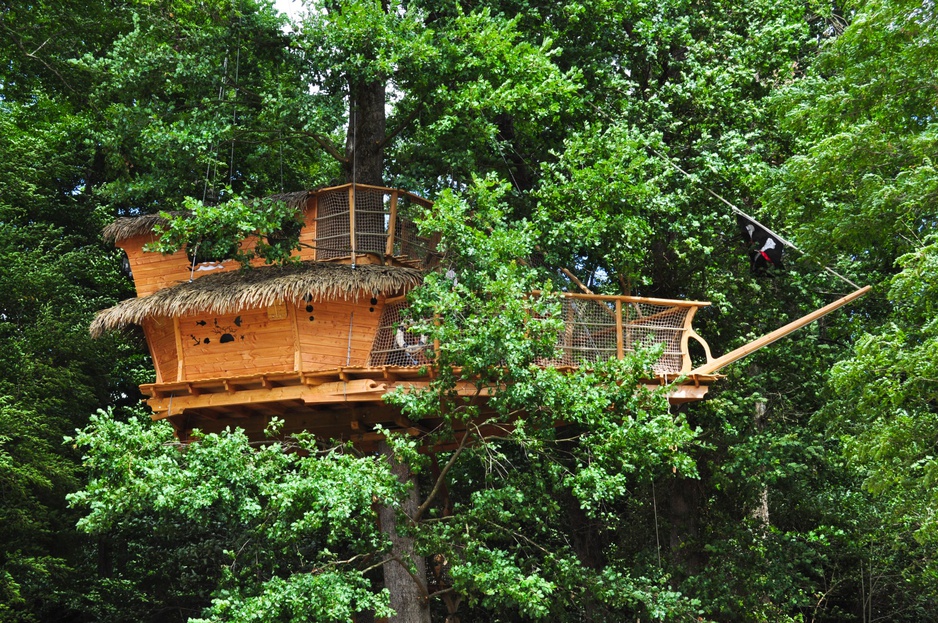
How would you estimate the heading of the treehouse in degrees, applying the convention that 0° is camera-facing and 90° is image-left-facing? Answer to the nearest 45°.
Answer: approximately 270°

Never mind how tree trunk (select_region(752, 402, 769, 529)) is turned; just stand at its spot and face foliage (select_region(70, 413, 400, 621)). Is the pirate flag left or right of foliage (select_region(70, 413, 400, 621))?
left

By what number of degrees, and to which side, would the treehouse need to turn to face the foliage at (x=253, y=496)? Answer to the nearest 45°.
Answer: approximately 90° to its right

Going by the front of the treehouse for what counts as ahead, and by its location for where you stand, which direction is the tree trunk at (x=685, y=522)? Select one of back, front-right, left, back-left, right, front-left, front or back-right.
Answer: front-left

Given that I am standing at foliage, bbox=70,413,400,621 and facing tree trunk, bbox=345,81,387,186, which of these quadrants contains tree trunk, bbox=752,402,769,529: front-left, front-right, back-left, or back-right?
front-right

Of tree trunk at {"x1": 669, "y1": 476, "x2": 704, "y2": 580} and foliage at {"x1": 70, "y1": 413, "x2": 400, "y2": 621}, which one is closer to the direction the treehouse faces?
the tree trunk
